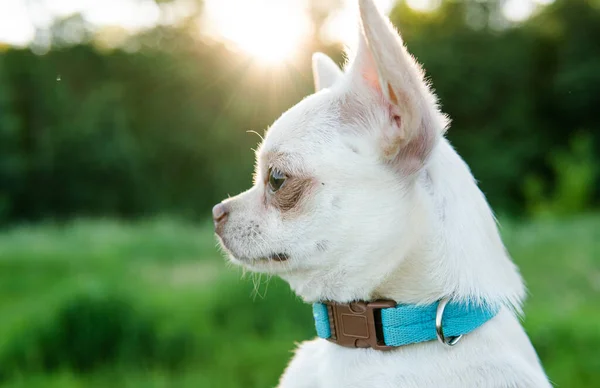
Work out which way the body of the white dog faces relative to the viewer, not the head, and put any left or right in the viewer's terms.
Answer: facing to the left of the viewer
